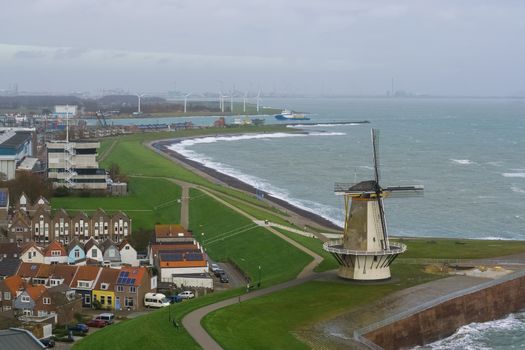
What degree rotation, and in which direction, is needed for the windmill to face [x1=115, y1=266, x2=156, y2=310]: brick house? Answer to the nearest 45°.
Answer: approximately 135° to its right

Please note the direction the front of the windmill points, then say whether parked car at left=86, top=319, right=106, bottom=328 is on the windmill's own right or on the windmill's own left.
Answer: on the windmill's own right

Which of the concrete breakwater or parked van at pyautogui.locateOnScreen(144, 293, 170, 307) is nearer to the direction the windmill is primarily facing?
the concrete breakwater

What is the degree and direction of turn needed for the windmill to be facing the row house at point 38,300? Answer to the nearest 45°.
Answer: approximately 135° to its right

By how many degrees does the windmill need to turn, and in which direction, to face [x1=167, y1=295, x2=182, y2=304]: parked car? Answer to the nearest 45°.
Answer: approximately 135° to its right

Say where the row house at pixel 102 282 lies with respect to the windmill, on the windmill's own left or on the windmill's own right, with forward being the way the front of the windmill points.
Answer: on the windmill's own right

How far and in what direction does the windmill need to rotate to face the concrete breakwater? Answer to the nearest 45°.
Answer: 0° — it already faces it

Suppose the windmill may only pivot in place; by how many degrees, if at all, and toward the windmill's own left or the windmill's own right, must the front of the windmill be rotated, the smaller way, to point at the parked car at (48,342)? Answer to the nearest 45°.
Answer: approximately 90° to the windmill's own right

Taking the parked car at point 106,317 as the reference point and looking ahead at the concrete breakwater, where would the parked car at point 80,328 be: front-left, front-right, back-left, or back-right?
back-right

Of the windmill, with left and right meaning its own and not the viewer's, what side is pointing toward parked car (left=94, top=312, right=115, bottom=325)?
right

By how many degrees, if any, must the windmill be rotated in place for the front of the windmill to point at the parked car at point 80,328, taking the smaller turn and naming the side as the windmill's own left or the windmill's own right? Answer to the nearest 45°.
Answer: approximately 90° to the windmill's own right
